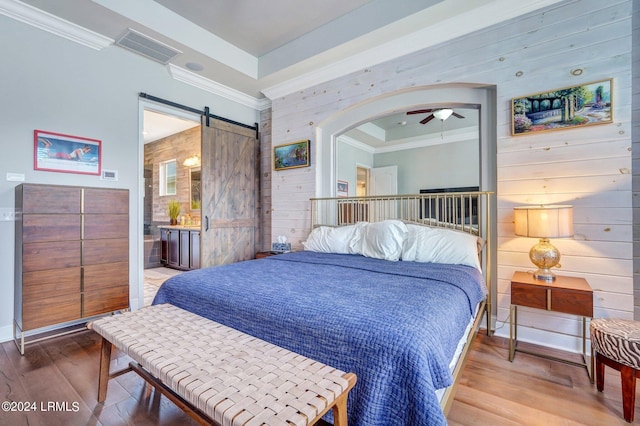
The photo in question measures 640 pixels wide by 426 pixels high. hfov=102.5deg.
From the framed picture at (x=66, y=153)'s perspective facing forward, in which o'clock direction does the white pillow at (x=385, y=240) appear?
The white pillow is roughly at 10 o'clock from the framed picture.

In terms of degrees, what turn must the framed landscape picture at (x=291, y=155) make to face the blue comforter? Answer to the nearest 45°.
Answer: approximately 45° to its left

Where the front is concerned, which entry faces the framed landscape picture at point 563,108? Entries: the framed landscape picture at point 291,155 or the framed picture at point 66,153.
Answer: the framed picture
